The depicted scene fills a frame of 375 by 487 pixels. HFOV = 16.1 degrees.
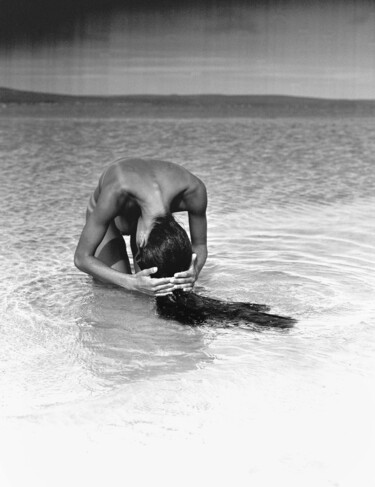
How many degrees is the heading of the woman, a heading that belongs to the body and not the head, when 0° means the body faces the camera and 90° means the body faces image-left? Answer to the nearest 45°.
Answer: approximately 315°
